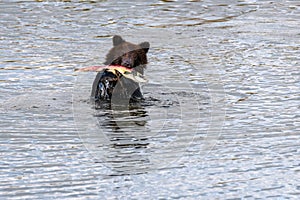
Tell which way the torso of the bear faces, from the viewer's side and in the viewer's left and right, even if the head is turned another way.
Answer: facing the viewer
